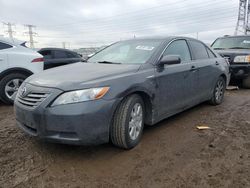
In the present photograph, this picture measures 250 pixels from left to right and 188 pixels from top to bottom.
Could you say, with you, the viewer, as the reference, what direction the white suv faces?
facing to the left of the viewer

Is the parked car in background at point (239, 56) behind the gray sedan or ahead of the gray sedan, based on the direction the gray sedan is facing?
behind

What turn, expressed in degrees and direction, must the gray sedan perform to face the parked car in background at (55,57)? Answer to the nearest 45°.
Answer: approximately 135° to its right

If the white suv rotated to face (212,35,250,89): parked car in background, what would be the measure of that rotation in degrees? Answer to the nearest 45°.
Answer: approximately 180°

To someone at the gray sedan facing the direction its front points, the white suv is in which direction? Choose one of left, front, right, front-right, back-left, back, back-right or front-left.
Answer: right

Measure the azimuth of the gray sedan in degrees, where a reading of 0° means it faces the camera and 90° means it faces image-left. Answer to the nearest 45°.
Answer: approximately 45°

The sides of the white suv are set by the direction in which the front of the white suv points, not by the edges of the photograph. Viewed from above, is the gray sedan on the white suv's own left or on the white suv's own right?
on the white suv's own left

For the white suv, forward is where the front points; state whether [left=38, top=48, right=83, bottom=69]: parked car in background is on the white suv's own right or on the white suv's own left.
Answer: on the white suv's own right

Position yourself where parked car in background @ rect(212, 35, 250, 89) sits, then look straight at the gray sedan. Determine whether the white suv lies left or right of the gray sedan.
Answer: right
